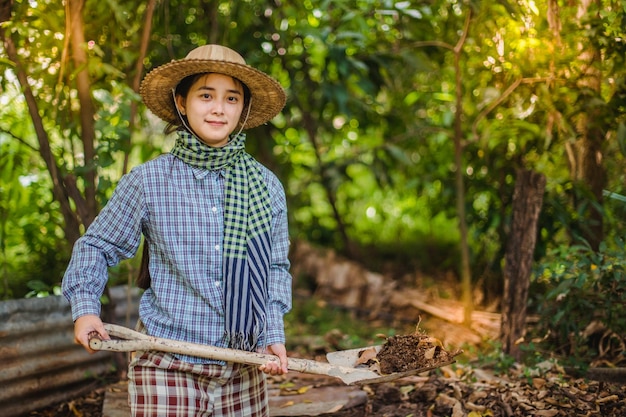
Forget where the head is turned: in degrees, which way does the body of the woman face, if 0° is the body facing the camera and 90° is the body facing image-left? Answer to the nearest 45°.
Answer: approximately 0°

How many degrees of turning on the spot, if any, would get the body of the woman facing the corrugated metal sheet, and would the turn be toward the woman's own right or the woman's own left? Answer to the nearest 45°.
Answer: approximately 135° to the woman's own right

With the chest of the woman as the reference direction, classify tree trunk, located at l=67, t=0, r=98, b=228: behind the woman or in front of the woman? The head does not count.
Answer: behind

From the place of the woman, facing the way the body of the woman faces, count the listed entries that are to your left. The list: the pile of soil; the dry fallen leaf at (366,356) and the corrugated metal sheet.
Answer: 2

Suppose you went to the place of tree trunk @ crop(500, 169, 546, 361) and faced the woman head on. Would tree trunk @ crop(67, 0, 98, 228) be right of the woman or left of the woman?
right

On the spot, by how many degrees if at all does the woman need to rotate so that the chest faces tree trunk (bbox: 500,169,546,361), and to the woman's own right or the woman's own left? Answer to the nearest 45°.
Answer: approximately 135° to the woman's own left

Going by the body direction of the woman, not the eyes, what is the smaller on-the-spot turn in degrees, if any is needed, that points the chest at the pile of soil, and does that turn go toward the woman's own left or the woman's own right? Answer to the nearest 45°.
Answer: approximately 90° to the woman's own left

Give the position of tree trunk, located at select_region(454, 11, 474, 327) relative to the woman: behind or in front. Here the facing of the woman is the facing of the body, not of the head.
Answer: behind

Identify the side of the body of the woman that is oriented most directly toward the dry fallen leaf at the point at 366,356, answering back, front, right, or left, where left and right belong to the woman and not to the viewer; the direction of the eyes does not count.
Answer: left
